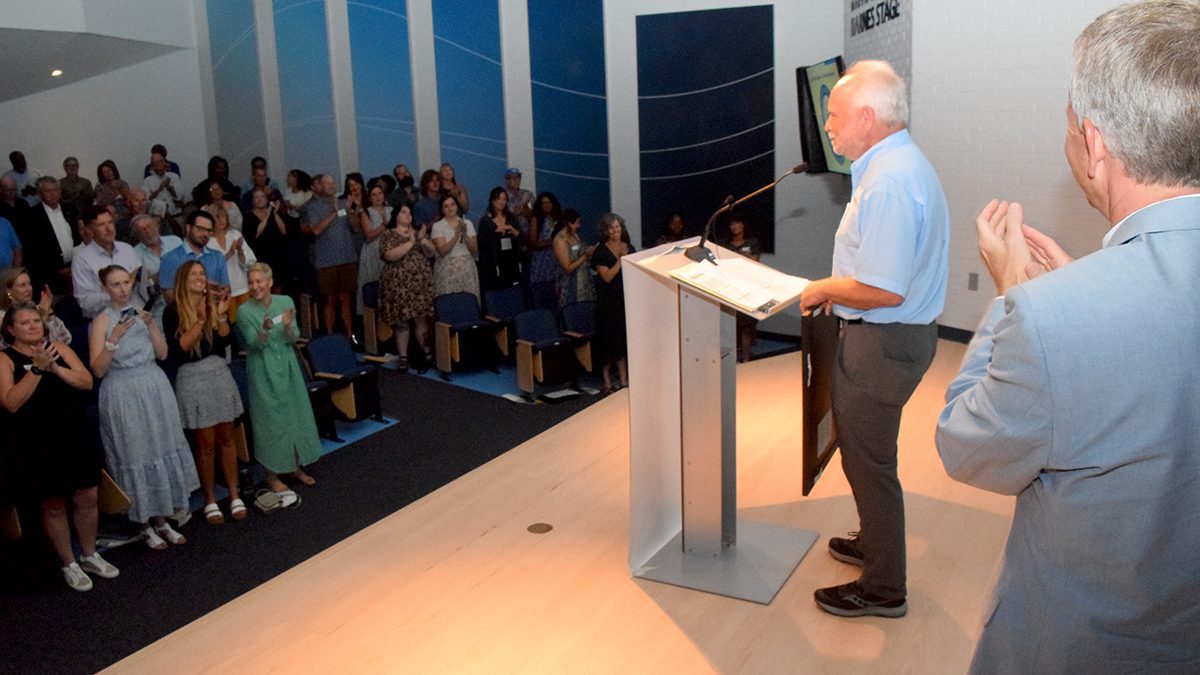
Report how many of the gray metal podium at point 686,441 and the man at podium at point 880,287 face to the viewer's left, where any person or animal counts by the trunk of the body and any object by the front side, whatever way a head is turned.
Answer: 2

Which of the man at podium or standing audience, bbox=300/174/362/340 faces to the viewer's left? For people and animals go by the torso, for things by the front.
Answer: the man at podium

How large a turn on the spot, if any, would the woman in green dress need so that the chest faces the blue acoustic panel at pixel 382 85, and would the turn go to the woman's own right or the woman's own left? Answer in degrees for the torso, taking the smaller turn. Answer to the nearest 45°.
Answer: approximately 135° to the woman's own left

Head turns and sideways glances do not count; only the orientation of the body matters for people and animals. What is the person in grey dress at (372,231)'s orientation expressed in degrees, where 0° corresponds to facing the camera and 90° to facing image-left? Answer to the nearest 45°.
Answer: approximately 315°

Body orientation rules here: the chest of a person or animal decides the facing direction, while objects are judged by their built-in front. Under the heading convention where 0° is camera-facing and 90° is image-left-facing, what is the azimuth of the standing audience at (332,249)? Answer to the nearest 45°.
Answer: approximately 315°

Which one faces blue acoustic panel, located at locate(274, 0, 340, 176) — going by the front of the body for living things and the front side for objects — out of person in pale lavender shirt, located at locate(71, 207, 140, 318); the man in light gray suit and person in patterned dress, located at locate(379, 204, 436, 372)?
the man in light gray suit

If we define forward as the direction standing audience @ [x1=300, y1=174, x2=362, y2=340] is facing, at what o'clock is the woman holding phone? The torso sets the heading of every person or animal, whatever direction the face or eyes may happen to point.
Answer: The woman holding phone is roughly at 2 o'clock from the standing audience.

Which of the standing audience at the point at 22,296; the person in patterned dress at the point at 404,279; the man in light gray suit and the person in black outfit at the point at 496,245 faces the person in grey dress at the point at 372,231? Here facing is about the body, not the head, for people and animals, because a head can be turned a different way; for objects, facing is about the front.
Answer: the man in light gray suit

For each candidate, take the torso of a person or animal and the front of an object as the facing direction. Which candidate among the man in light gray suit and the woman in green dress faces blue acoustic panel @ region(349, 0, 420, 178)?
the man in light gray suit

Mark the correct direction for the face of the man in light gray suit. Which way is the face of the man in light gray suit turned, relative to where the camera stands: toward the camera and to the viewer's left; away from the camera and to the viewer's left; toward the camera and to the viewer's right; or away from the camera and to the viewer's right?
away from the camera and to the viewer's left
